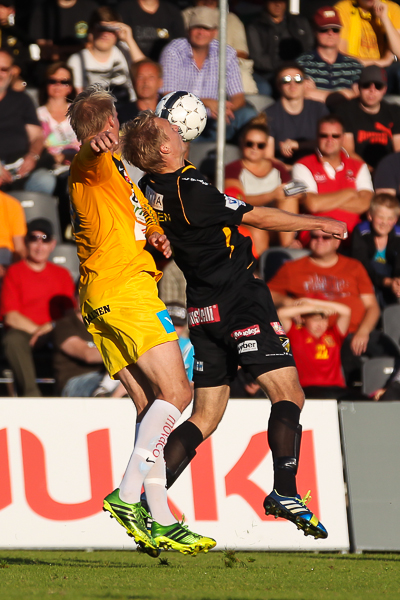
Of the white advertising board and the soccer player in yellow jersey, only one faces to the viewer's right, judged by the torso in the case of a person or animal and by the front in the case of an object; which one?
the soccer player in yellow jersey

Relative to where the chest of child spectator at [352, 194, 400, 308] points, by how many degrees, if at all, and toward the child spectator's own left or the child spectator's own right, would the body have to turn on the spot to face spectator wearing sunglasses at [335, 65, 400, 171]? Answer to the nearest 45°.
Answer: approximately 180°

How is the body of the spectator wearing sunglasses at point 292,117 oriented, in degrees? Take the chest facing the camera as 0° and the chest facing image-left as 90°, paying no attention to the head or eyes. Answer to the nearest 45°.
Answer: approximately 0°

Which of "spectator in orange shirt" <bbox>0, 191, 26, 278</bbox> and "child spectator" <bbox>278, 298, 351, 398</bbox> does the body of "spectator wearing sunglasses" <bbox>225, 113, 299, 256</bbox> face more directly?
the child spectator

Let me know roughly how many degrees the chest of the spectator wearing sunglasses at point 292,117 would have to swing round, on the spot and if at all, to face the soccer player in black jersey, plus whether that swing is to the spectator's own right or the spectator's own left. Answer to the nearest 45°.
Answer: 0° — they already face them

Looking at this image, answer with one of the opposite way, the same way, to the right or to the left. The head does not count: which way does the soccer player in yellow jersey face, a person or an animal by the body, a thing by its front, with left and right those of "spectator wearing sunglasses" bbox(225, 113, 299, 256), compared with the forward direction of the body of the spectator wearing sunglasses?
to the left

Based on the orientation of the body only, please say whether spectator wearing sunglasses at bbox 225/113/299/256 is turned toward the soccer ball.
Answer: yes

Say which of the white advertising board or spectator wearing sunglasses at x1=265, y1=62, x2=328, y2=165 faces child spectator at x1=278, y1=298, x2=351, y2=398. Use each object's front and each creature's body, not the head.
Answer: the spectator wearing sunglasses

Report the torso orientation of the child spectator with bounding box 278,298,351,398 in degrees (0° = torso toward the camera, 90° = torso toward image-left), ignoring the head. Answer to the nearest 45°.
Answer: approximately 0°
